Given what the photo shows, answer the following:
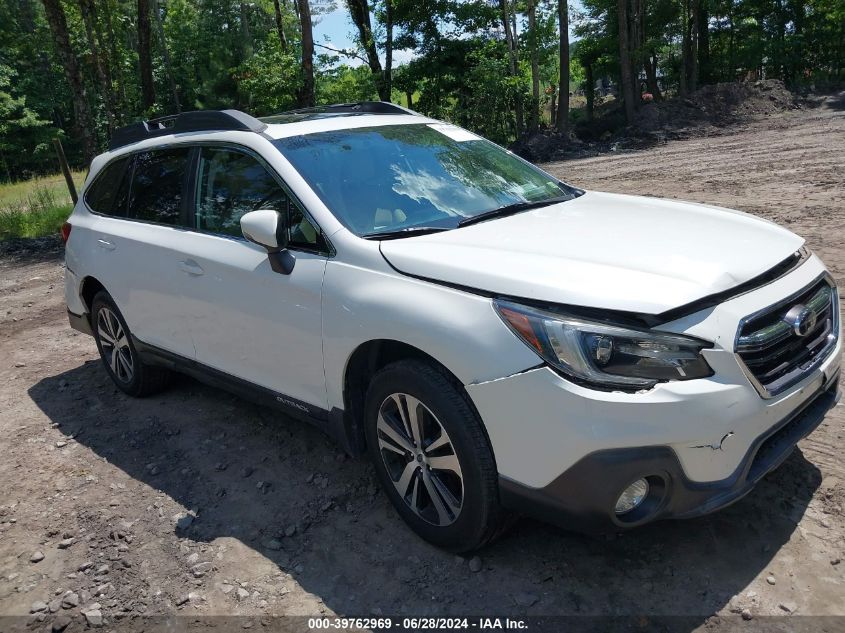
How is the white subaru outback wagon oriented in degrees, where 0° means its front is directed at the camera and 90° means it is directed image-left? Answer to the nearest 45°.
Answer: approximately 315°

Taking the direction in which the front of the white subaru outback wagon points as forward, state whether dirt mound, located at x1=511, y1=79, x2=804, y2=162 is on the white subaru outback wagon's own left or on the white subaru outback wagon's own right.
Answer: on the white subaru outback wagon's own left
